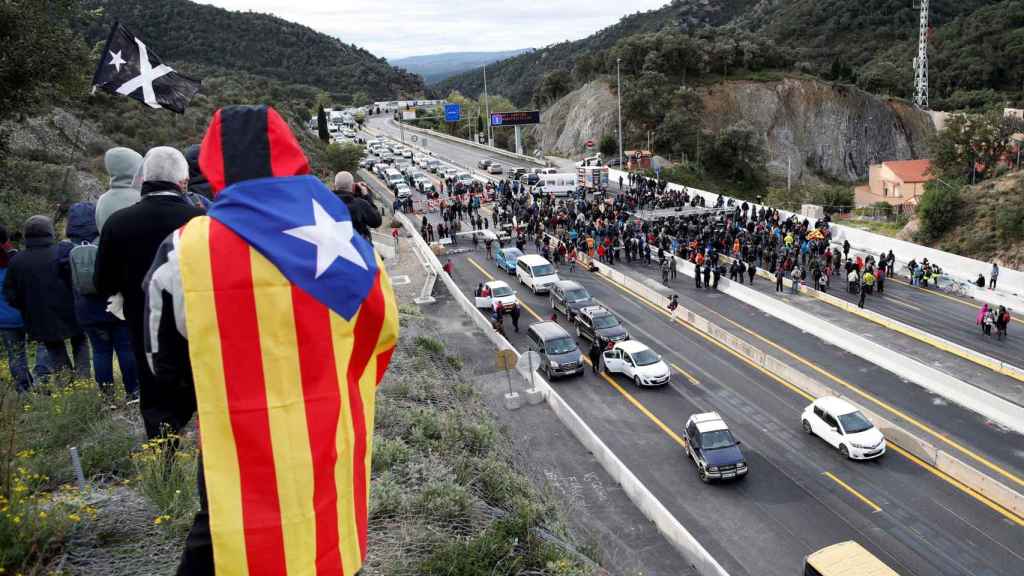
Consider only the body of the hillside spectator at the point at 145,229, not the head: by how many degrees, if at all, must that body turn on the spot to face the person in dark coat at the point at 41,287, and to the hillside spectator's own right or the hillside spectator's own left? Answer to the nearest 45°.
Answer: approximately 45° to the hillside spectator's own left

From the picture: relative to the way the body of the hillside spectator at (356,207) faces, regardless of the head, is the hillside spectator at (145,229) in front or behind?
behind

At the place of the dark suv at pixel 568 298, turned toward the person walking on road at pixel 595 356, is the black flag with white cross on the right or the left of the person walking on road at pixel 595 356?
right

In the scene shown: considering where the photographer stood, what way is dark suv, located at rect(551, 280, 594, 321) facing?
facing the viewer and to the right of the viewer

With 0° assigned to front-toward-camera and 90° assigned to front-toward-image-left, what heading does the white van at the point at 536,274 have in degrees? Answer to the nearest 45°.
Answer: approximately 315°

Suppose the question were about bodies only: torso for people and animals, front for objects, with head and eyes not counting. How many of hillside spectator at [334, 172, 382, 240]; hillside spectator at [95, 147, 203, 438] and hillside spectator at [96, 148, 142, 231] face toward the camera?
0

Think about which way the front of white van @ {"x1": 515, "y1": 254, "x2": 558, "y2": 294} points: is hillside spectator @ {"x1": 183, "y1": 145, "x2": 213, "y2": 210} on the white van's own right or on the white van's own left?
on the white van's own right

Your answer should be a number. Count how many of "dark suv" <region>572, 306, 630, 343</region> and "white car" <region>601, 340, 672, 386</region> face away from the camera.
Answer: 0

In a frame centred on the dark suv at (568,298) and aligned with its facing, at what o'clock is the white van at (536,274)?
The white van is roughly at 7 o'clock from the dark suv.

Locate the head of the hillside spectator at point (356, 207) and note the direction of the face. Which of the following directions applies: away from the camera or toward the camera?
away from the camera

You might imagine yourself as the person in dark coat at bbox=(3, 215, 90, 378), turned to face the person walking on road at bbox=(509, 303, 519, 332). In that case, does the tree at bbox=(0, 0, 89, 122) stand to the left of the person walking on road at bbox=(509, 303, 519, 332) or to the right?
left

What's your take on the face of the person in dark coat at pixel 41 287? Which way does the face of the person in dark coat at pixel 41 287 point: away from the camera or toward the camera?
away from the camera
